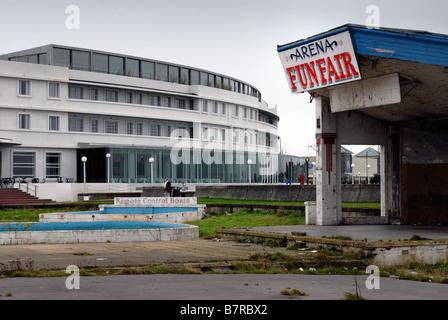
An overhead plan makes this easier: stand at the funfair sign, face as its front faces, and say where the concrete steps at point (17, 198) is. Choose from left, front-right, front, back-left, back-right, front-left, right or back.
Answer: back-right

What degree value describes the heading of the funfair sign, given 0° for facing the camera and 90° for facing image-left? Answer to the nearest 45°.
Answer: approximately 0°

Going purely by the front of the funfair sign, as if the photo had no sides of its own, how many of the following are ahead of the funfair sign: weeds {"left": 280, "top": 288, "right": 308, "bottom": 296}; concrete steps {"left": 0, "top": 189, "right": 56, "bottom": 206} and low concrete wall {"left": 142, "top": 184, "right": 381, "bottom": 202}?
1

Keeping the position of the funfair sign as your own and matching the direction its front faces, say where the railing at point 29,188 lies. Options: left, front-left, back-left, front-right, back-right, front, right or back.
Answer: back-right

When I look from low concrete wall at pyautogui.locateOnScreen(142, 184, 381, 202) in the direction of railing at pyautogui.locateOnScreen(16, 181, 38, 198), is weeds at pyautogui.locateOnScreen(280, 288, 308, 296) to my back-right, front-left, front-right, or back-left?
back-left

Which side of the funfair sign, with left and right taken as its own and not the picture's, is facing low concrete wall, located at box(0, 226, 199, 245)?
right

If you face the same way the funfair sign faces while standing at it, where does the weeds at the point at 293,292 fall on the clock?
The weeds is roughly at 12 o'clock from the funfair sign.

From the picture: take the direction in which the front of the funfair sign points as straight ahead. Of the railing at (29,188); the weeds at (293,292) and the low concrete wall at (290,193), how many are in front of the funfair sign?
1

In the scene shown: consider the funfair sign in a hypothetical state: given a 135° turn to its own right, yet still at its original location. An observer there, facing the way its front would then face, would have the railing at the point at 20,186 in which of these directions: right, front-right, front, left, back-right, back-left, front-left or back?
front
